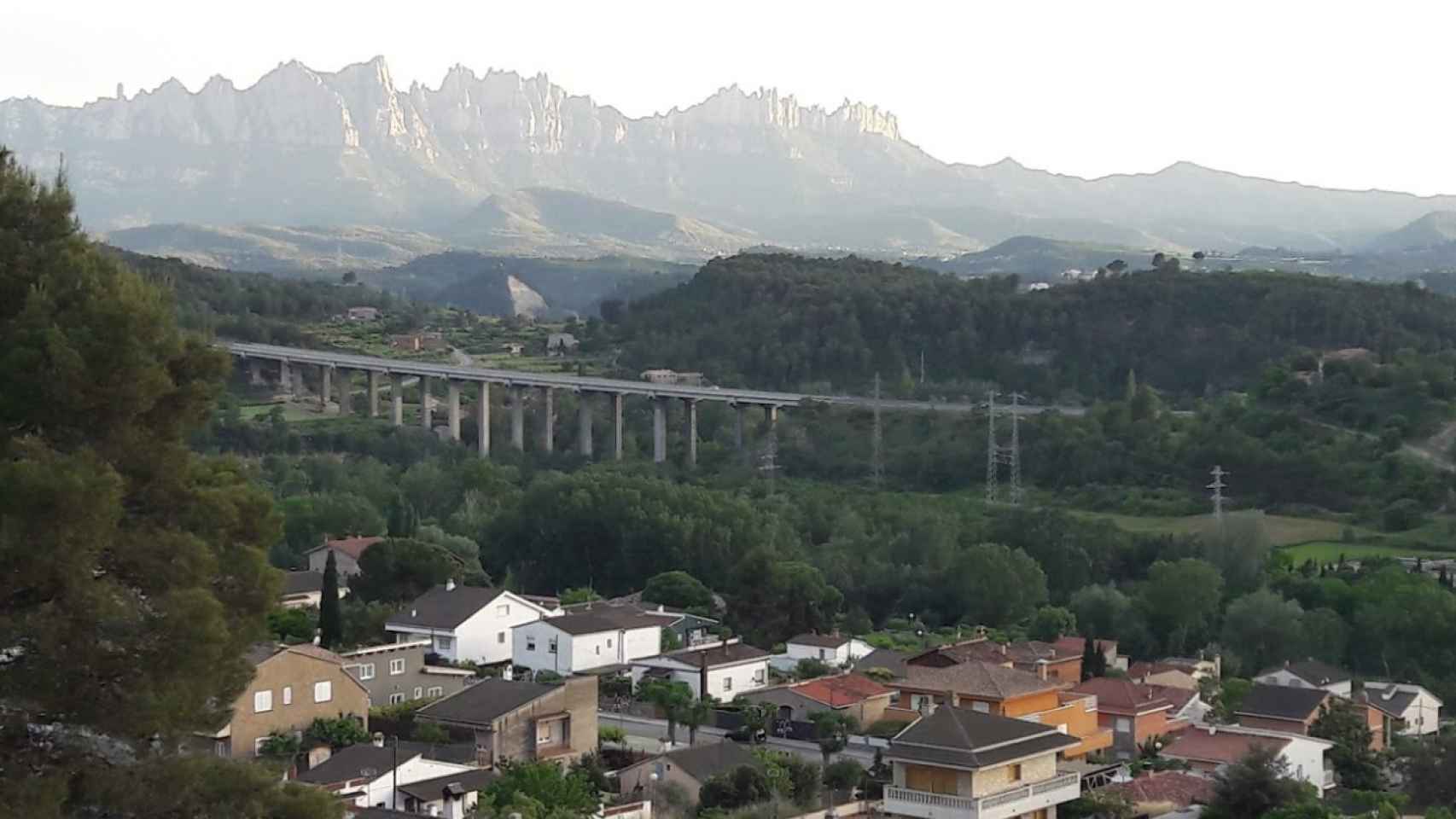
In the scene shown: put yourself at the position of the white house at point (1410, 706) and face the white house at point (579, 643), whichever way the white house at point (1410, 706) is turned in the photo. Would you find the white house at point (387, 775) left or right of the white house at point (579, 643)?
left
